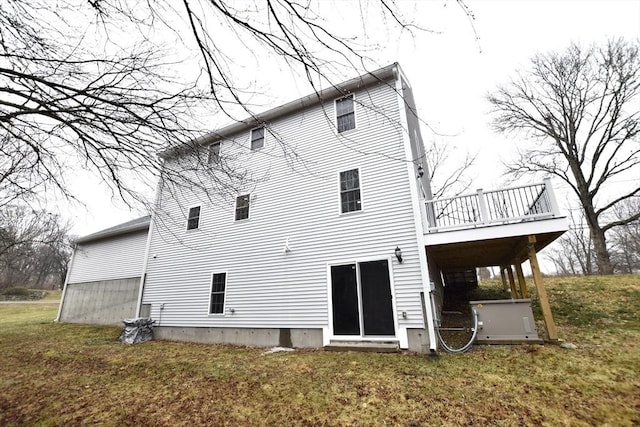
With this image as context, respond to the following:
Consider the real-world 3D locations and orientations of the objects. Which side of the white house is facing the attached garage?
left

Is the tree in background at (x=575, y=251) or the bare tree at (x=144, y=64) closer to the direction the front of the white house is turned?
the tree in background

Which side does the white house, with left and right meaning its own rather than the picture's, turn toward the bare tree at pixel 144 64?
back

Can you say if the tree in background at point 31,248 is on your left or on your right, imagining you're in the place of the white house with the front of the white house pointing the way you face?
on your left

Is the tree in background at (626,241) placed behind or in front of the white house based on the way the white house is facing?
in front

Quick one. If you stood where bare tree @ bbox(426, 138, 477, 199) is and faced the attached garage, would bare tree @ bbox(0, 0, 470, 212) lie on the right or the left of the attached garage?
left
